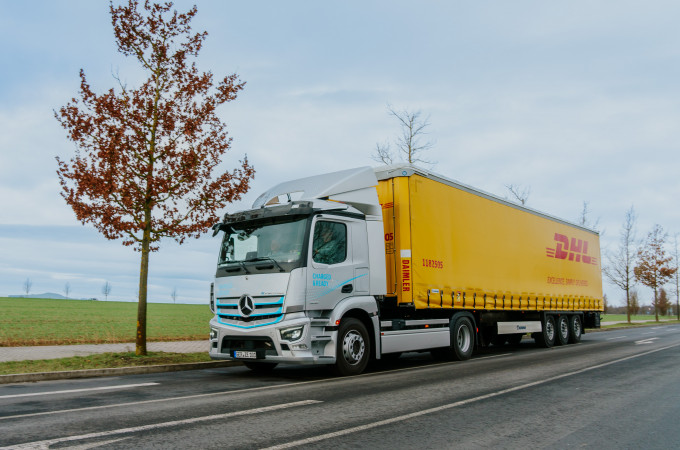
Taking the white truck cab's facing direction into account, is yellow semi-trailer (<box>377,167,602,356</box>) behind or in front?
behind

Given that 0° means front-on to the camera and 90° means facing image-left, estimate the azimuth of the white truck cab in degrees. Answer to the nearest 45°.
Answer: approximately 45°

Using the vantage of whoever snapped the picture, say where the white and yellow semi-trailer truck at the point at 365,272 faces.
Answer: facing the viewer and to the left of the viewer

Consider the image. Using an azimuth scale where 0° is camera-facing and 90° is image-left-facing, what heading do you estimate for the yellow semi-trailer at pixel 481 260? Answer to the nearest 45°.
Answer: approximately 45°

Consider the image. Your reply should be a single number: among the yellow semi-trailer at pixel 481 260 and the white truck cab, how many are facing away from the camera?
0

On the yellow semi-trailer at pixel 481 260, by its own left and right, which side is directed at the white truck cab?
front
